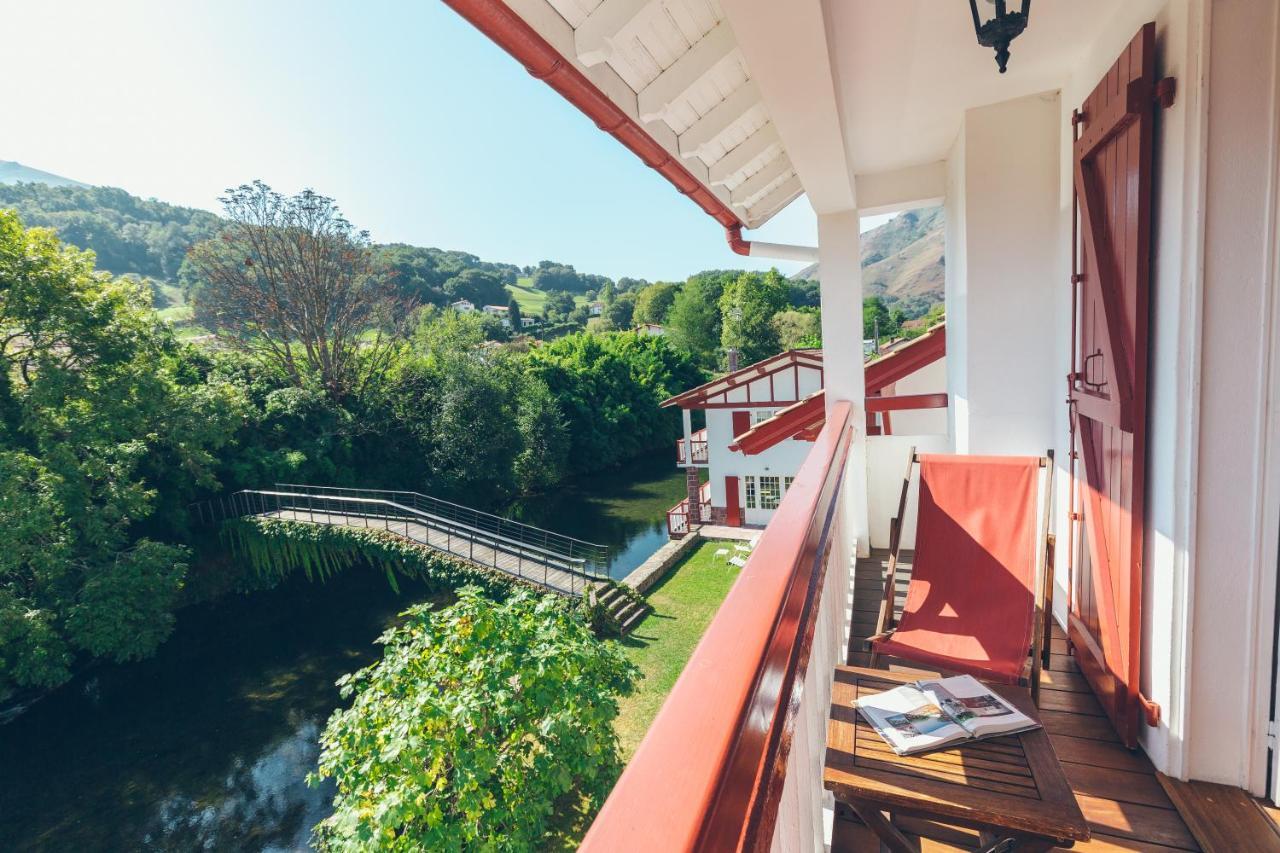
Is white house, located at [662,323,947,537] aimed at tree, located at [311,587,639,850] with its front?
yes

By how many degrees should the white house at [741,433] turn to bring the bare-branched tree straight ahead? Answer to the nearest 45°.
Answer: approximately 90° to its right

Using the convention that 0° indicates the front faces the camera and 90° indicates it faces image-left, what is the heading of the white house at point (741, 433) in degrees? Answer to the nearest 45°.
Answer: approximately 0°

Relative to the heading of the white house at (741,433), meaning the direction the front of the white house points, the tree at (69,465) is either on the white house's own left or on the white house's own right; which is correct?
on the white house's own right

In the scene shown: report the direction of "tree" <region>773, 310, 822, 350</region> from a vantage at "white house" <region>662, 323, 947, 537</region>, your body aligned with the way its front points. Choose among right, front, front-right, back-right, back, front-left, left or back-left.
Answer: back

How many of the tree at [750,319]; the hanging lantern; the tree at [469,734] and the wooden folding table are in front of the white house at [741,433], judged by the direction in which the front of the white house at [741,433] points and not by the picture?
3

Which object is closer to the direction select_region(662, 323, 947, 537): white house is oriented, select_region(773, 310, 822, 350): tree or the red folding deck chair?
the red folding deck chair

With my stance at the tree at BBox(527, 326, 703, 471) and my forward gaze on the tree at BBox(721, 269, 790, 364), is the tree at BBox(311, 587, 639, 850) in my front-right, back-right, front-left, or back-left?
back-right
